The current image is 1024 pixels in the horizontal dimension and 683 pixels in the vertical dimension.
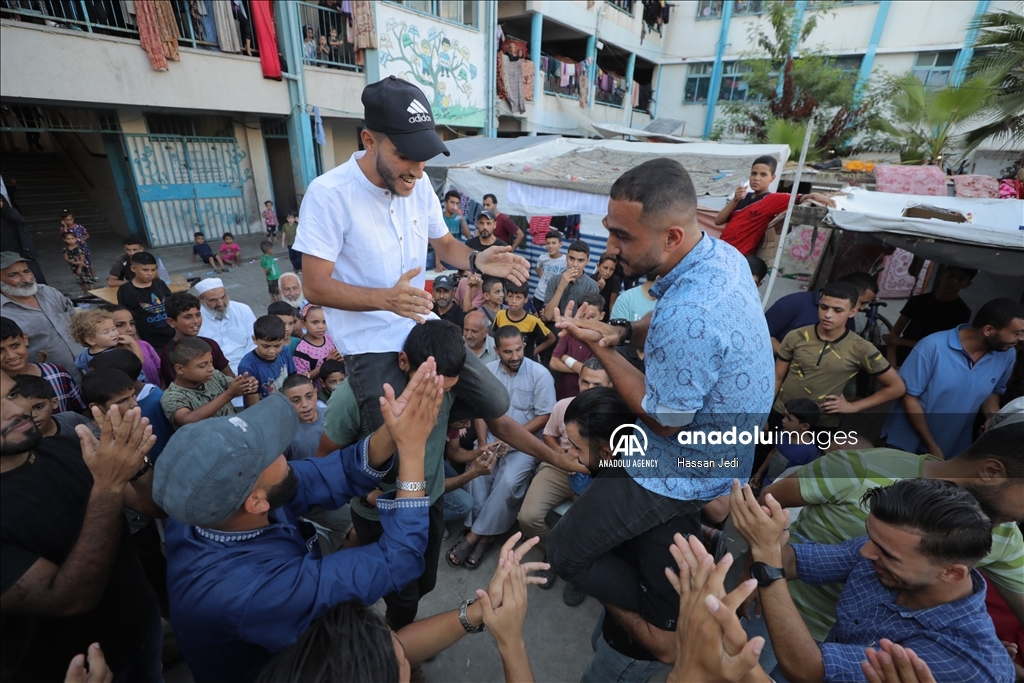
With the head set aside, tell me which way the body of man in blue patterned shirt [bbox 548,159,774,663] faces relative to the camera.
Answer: to the viewer's left

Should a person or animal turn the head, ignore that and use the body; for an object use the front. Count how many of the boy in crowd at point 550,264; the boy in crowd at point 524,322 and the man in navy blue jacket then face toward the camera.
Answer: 2

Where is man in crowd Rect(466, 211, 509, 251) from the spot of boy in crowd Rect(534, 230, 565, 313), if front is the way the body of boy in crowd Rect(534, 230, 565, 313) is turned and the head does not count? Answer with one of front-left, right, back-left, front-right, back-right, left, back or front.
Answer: back-right

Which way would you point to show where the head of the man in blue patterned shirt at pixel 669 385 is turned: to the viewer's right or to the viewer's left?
to the viewer's left

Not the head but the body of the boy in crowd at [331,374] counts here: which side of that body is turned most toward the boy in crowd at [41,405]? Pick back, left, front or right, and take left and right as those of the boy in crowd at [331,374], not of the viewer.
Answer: right
